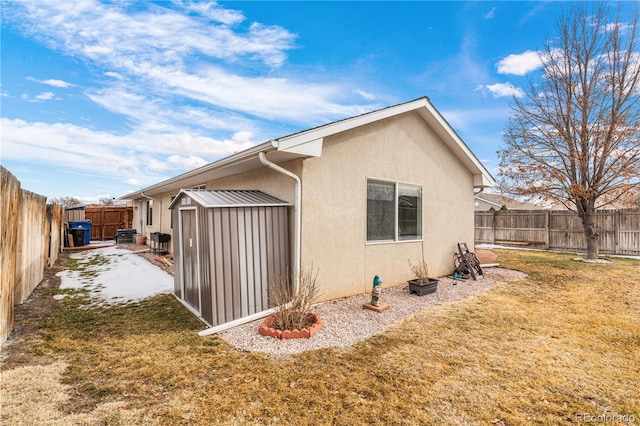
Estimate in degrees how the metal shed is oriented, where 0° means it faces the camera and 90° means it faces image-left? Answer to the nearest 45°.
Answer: approximately 45°

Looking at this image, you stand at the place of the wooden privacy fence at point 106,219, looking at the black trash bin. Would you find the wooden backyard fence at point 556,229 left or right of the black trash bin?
left

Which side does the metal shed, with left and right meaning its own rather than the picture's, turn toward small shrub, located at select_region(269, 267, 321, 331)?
left

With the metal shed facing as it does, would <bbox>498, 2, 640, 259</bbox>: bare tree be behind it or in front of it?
behind
